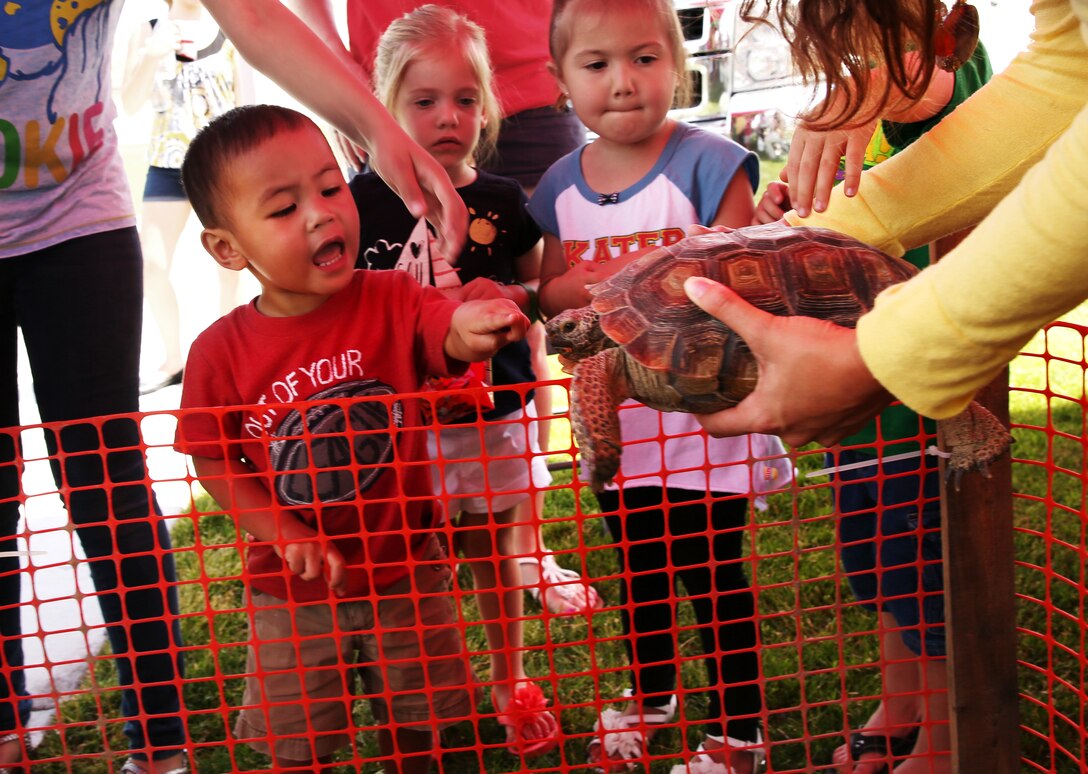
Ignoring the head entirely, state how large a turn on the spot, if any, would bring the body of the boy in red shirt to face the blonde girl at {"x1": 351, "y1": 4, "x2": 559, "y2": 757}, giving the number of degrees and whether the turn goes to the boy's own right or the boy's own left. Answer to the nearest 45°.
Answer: approximately 90° to the boy's own left

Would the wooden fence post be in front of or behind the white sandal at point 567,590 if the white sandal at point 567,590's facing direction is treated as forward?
in front

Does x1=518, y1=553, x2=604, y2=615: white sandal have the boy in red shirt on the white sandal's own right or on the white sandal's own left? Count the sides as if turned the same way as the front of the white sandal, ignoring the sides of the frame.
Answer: on the white sandal's own right

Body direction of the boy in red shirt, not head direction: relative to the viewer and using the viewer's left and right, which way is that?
facing the viewer and to the right of the viewer

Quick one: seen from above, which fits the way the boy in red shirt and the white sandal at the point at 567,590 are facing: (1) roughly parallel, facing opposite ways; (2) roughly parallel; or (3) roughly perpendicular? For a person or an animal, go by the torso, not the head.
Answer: roughly parallel

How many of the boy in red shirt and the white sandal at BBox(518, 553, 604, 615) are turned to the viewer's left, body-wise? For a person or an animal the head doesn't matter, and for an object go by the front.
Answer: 0

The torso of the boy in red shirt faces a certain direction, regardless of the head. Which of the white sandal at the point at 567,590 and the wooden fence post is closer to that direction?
the wooden fence post

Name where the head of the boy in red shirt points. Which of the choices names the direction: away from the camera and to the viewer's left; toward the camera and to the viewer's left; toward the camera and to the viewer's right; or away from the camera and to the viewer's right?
toward the camera and to the viewer's right

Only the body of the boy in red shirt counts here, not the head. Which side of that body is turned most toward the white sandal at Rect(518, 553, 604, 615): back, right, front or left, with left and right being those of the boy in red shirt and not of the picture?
left

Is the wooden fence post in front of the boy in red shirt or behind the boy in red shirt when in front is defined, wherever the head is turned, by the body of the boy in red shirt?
in front
